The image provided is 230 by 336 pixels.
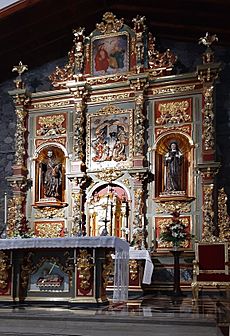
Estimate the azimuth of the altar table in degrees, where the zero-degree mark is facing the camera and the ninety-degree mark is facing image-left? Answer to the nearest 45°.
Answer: approximately 0°

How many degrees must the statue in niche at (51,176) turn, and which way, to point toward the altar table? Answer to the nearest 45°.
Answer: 0° — it already faces it

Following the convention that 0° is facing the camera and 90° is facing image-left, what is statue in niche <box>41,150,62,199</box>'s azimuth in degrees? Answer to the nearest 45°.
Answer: approximately 0°

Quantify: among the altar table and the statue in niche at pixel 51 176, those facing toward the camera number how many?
2

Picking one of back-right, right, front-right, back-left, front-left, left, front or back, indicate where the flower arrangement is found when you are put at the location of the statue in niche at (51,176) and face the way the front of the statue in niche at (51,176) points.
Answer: front-left

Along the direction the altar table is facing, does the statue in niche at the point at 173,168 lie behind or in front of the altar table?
behind

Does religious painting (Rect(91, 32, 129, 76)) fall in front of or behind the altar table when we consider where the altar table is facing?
behind
